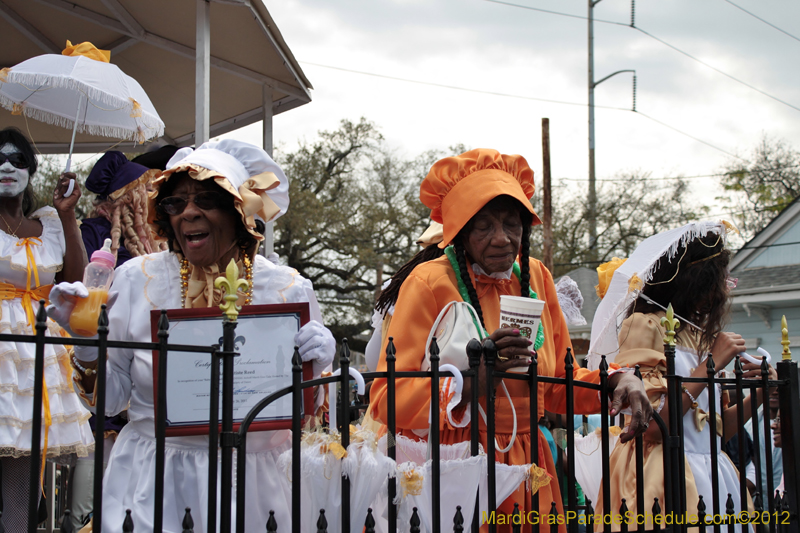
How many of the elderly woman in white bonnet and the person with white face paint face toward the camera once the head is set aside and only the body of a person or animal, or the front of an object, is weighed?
2

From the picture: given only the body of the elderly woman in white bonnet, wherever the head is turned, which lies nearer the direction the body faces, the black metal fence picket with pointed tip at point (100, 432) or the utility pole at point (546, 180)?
the black metal fence picket with pointed tip

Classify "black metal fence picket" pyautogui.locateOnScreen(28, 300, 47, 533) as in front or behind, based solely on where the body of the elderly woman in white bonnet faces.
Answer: in front

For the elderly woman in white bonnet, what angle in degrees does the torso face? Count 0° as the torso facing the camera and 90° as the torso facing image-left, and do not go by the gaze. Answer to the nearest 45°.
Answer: approximately 0°

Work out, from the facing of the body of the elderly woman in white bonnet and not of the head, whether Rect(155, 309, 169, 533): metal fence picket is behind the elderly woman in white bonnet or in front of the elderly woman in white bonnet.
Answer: in front

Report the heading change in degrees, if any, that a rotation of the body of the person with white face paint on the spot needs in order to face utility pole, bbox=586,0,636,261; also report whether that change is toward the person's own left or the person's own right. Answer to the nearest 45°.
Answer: approximately 135° to the person's own left

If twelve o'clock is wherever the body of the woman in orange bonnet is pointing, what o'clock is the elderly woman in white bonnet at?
The elderly woman in white bonnet is roughly at 4 o'clock from the woman in orange bonnet.

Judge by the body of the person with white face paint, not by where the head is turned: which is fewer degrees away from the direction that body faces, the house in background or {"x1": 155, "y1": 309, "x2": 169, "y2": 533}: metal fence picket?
the metal fence picket

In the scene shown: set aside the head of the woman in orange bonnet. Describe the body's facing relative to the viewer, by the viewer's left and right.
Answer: facing the viewer and to the right of the viewer

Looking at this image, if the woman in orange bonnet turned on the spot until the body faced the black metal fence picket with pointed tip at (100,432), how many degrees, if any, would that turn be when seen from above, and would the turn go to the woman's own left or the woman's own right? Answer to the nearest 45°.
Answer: approximately 90° to the woman's own right

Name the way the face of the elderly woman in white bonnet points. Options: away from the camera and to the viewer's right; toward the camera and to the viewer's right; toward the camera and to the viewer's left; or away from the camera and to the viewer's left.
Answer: toward the camera and to the viewer's left

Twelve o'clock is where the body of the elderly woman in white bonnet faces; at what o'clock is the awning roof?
The awning roof is roughly at 6 o'clock from the elderly woman in white bonnet.
